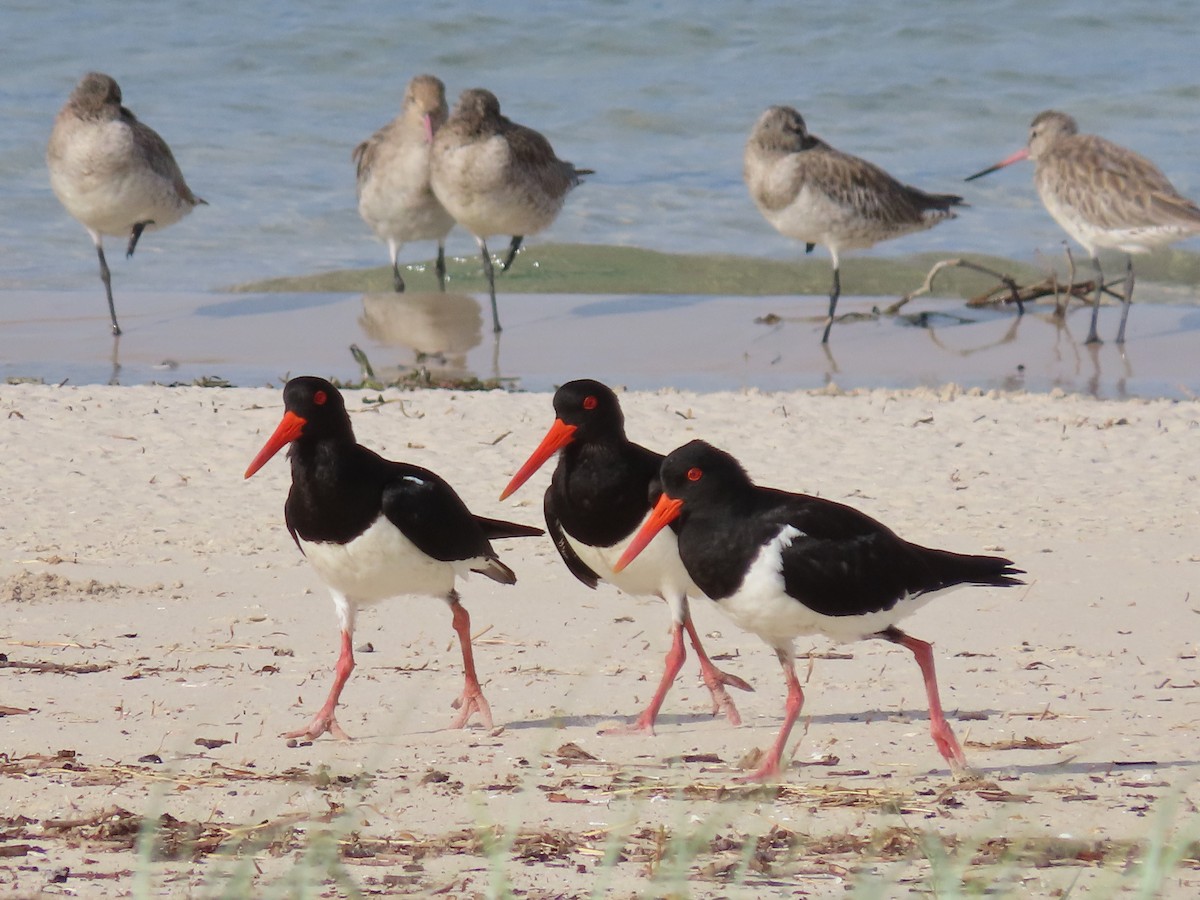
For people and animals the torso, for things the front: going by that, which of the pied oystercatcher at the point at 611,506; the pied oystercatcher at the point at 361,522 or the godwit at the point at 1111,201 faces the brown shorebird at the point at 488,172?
the godwit

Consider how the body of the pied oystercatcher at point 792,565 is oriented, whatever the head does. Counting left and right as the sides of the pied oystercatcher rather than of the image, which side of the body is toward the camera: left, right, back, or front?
left

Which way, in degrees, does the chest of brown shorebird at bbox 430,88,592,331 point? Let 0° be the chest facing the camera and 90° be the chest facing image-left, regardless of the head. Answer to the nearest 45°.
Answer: approximately 45°

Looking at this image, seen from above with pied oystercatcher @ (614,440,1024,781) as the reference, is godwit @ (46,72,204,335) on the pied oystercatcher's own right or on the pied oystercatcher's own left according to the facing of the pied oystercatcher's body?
on the pied oystercatcher's own right

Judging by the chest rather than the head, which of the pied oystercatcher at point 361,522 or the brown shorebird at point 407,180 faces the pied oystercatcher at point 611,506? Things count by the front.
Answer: the brown shorebird

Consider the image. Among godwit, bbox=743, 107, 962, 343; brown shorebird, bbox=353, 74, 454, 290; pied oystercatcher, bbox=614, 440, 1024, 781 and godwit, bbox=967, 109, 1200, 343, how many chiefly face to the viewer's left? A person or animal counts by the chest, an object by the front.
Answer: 3

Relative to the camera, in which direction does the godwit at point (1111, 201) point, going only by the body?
to the viewer's left

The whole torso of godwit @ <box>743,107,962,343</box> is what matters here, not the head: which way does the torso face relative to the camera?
to the viewer's left

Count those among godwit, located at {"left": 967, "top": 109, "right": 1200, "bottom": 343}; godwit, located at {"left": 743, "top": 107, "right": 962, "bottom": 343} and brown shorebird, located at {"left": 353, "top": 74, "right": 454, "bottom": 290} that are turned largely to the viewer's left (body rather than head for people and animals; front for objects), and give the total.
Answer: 2

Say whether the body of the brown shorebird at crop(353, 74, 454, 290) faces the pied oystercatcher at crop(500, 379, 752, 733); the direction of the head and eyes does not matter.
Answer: yes

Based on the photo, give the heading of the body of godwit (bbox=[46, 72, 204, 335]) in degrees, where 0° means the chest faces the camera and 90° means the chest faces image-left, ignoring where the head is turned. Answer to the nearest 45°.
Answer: approximately 45°

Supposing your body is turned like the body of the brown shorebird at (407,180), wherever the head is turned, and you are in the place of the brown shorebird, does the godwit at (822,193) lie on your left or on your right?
on your left

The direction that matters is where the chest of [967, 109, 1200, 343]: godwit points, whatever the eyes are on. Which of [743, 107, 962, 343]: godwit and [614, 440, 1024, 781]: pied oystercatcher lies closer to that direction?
the godwit

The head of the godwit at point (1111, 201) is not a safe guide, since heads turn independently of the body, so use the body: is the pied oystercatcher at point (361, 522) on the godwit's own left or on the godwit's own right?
on the godwit's own left

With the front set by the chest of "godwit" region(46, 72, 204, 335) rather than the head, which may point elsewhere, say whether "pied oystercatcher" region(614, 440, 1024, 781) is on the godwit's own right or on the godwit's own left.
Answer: on the godwit's own left
